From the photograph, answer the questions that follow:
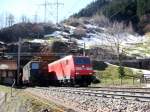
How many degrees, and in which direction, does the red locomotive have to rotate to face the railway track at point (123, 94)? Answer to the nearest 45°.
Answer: approximately 45° to its right

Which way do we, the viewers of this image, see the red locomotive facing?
facing the viewer and to the right of the viewer
